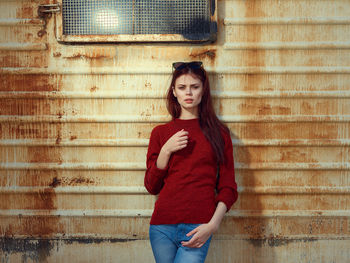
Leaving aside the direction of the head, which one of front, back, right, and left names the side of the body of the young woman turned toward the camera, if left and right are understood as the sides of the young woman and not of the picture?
front
